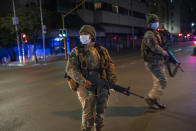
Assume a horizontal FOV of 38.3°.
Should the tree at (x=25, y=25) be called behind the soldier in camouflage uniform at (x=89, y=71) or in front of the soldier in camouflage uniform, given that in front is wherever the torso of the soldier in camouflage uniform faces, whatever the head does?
behind

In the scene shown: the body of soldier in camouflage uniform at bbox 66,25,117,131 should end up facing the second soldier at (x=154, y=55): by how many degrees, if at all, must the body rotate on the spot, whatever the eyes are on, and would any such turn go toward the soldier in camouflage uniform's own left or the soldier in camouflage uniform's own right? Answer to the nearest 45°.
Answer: approximately 135° to the soldier in camouflage uniform's own left

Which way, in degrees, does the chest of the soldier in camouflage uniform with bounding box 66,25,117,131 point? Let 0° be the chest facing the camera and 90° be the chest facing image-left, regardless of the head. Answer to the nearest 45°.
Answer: approximately 0°
